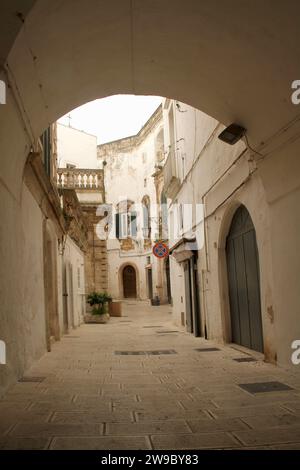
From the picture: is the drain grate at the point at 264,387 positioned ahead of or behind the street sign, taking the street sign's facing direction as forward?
ahead

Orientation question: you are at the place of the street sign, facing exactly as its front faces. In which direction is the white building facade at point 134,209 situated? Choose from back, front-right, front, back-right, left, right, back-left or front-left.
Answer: back

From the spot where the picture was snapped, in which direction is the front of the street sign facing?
facing the viewer

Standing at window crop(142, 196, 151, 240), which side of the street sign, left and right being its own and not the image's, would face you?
back

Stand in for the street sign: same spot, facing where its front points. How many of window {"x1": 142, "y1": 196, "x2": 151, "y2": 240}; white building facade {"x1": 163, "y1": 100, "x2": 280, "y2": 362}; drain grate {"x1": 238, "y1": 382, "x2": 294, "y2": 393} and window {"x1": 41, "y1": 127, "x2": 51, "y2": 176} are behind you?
1

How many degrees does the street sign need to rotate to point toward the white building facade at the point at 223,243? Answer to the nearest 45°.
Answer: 0° — it already faces it

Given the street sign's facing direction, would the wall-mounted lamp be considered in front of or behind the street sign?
in front
